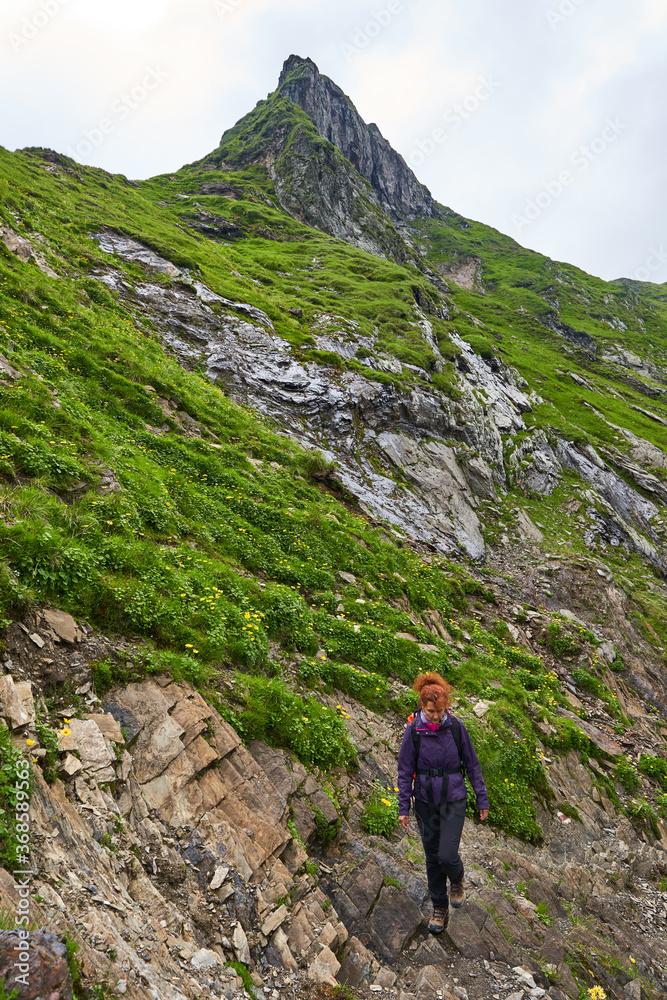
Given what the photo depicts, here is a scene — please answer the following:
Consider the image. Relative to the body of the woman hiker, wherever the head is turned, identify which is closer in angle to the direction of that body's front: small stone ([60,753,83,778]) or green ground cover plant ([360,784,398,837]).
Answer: the small stone

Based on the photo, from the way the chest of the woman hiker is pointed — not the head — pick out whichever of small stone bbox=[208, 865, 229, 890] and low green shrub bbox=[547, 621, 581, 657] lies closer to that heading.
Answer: the small stone

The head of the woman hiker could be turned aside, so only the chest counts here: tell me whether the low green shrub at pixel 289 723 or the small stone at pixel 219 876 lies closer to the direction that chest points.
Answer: the small stone

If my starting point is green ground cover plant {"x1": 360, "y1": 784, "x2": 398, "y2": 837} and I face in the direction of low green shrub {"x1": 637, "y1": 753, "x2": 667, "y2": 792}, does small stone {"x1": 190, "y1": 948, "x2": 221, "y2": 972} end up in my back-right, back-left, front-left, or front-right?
back-right

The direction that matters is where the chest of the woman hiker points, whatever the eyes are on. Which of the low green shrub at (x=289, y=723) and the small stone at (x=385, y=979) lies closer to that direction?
the small stone

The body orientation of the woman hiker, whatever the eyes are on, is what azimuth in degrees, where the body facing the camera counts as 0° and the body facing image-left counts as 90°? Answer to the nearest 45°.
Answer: approximately 0°
